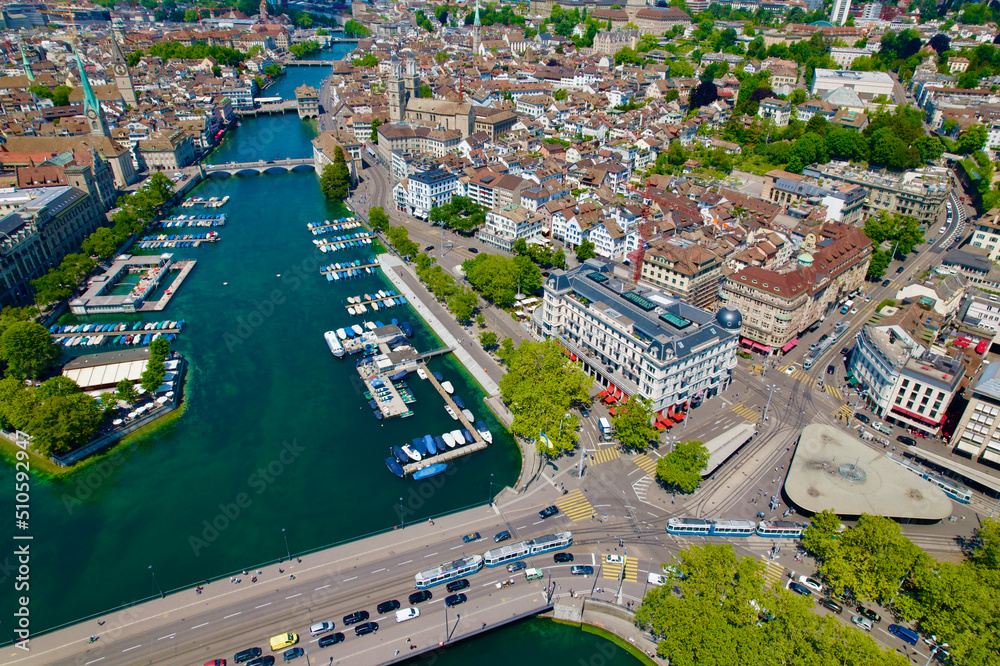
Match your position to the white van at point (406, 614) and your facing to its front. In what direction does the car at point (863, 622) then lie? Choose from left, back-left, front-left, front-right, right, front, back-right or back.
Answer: front

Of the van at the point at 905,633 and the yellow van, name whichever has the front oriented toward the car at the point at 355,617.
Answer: the yellow van

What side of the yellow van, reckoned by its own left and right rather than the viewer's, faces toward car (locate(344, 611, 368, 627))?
front

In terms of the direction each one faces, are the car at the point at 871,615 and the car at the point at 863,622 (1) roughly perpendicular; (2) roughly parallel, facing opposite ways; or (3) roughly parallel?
roughly parallel

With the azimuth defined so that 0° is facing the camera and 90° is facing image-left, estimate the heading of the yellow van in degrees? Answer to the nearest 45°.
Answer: approximately 270°

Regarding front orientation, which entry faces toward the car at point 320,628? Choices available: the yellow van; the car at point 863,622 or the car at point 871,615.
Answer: the yellow van
